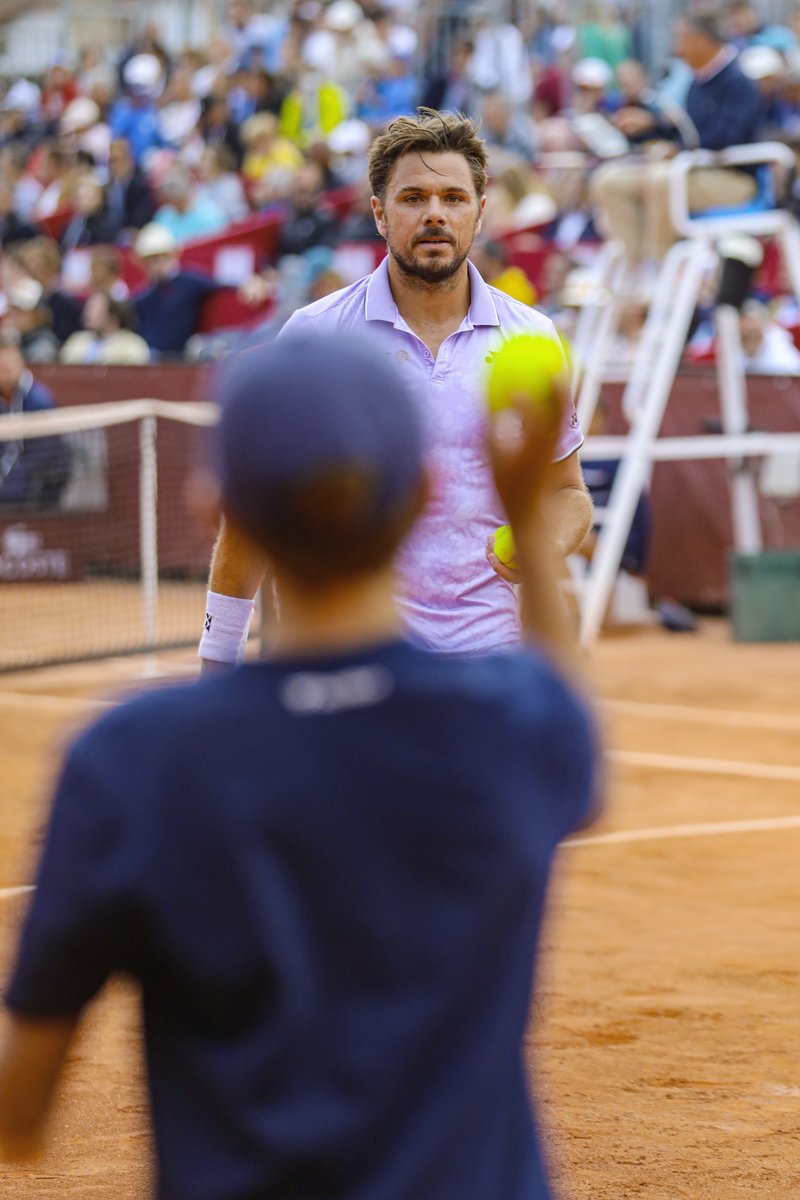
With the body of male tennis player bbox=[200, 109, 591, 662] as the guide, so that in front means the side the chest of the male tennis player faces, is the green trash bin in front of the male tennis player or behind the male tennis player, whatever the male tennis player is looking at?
behind

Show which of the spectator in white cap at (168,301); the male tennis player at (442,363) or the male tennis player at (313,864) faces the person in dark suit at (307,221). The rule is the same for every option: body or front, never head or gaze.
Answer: the male tennis player at (313,864)

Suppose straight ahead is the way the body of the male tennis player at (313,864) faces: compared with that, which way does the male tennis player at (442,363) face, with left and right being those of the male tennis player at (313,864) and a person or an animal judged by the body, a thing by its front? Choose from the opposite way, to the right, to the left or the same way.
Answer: the opposite way

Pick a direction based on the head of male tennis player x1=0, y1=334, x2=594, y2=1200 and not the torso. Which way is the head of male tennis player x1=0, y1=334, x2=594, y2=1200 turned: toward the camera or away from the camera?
away from the camera

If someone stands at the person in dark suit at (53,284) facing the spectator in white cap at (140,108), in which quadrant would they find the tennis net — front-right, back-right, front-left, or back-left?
back-right

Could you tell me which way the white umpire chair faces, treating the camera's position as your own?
facing to the left of the viewer

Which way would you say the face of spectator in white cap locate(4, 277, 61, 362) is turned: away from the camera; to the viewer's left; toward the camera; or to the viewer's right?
toward the camera

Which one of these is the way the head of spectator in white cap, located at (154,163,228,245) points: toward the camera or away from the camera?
toward the camera

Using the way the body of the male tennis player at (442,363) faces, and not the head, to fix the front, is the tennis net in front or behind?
behind

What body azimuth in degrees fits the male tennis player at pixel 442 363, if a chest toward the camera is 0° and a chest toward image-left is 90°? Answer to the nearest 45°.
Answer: approximately 0°

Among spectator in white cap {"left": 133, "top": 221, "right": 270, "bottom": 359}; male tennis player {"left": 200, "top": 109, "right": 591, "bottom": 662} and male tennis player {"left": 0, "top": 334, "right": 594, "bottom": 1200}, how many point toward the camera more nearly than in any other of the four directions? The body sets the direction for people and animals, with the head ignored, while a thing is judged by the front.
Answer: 2

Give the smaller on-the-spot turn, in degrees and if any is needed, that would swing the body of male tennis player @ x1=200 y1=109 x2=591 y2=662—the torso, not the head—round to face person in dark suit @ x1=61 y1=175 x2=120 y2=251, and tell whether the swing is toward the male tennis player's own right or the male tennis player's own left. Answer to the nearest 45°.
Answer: approximately 180°

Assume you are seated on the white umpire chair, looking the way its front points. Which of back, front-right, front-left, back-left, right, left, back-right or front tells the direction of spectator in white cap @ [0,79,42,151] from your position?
front-right

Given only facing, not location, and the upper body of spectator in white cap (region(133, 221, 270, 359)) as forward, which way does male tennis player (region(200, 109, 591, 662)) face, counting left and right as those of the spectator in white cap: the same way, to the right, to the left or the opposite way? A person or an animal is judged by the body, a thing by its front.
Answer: the same way

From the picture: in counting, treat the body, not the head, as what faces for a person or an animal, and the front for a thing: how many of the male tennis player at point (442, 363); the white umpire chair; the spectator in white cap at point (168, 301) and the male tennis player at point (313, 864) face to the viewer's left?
1
